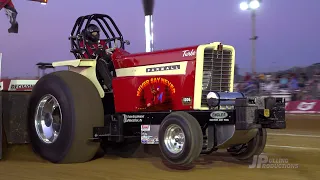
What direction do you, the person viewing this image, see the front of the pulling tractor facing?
facing the viewer and to the right of the viewer

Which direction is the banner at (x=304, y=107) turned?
toward the camera

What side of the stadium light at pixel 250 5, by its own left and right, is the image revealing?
front

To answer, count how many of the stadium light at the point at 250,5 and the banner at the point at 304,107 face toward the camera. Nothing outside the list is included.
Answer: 2

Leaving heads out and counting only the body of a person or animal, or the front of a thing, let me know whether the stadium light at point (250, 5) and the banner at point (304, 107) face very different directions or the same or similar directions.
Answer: same or similar directions

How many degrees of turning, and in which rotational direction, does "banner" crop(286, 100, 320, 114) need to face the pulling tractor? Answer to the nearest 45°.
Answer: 0° — it already faces it

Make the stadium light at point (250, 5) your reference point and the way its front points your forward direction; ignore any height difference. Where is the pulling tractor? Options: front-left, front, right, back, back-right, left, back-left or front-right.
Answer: front
